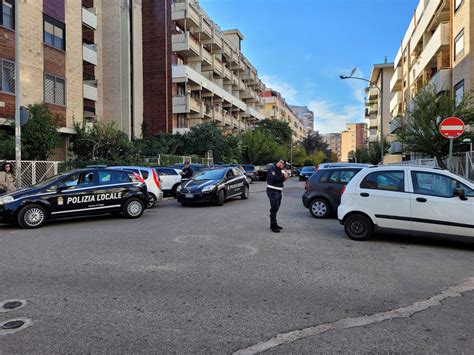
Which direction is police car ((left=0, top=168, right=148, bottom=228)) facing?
to the viewer's left

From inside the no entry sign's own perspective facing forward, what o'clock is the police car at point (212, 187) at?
The police car is roughly at 3 o'clock from the no entry sign.

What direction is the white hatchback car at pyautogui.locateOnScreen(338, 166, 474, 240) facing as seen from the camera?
to the viewer's right

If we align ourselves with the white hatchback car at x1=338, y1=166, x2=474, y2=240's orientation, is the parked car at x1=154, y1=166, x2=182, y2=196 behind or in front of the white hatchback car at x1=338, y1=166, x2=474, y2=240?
behind

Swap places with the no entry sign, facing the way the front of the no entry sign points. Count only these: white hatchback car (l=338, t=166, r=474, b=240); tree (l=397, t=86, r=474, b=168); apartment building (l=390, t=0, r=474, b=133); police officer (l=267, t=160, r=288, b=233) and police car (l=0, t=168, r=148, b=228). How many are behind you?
2

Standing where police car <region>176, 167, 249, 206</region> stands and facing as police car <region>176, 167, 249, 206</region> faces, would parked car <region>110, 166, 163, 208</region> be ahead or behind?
ahead

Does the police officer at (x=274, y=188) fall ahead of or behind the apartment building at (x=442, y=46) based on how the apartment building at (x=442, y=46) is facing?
ahead

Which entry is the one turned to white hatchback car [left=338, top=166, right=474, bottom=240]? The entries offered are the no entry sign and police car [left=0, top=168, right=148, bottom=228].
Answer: the no entry sign
